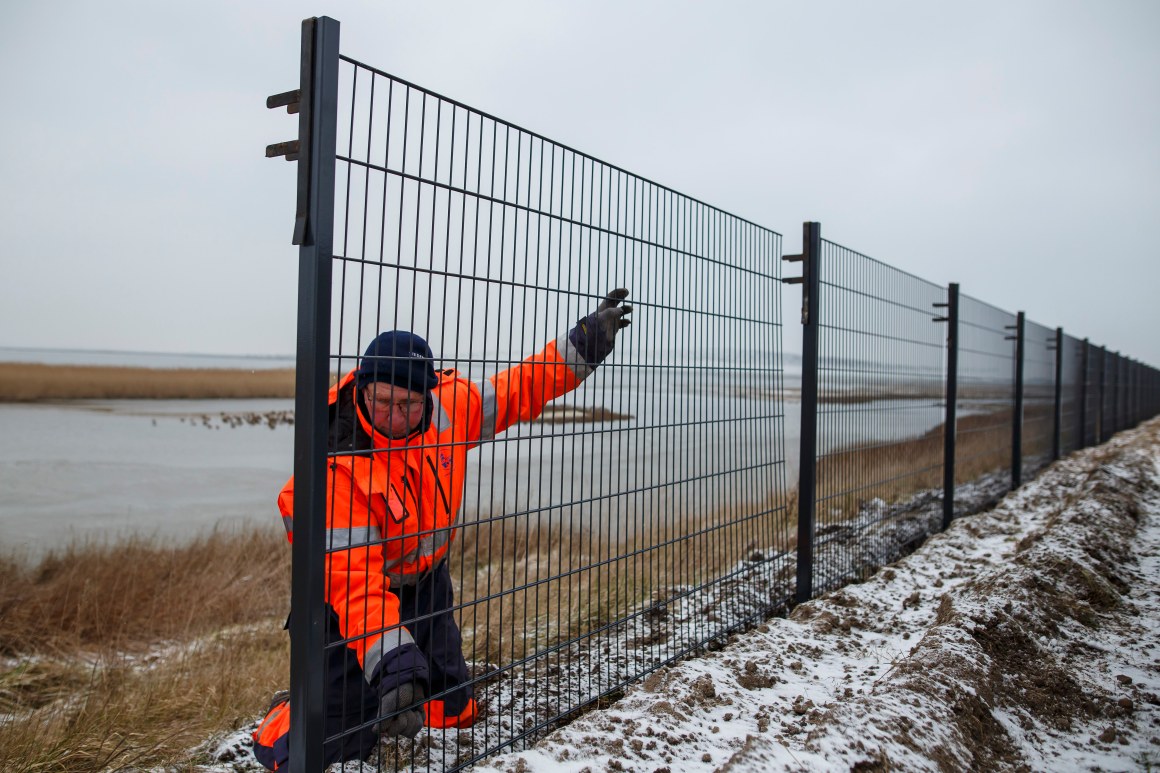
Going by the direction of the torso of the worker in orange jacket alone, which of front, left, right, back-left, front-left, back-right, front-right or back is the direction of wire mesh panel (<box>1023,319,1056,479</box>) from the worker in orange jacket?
left

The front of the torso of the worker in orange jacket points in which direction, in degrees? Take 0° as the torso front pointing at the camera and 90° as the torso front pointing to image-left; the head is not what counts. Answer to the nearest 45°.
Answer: approximately 315°

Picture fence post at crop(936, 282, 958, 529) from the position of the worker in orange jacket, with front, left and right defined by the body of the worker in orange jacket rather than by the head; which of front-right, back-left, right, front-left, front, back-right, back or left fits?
left

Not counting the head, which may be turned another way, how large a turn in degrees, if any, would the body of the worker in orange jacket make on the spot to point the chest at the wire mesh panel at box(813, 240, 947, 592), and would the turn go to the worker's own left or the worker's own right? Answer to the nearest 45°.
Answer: approximately 90° to the worker's own left

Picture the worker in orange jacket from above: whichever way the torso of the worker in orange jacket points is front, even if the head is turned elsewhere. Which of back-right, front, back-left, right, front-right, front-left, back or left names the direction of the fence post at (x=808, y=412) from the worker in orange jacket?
left

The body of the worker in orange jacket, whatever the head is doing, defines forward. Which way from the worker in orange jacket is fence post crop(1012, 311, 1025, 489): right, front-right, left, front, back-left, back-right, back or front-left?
left

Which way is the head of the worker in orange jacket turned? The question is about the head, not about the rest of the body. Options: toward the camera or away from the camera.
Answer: toward the camera
